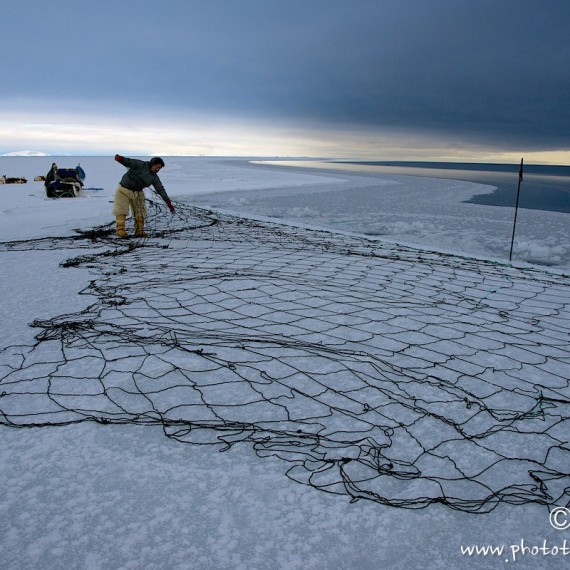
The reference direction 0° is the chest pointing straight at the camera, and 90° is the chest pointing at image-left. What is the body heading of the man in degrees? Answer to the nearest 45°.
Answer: approximately 315°

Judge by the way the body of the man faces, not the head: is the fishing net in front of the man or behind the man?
in front

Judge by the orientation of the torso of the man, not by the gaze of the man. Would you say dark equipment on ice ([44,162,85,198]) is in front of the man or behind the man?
behind

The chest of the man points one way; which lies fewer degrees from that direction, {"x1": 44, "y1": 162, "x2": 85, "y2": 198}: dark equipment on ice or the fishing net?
the fishing net

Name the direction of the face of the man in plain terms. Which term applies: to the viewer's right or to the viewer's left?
to the viewer's right
